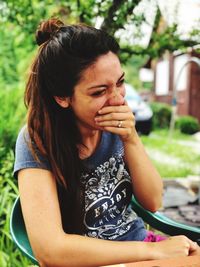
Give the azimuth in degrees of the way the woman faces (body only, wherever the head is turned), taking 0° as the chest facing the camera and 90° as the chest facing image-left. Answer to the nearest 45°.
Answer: approximately 315°

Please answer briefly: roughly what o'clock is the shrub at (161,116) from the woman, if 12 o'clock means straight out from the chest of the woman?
The shrub is roughly at 8 o'clock from the woman.

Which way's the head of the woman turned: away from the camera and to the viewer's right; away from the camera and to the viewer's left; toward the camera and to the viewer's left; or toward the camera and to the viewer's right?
toward the camera and to the viewer's right
